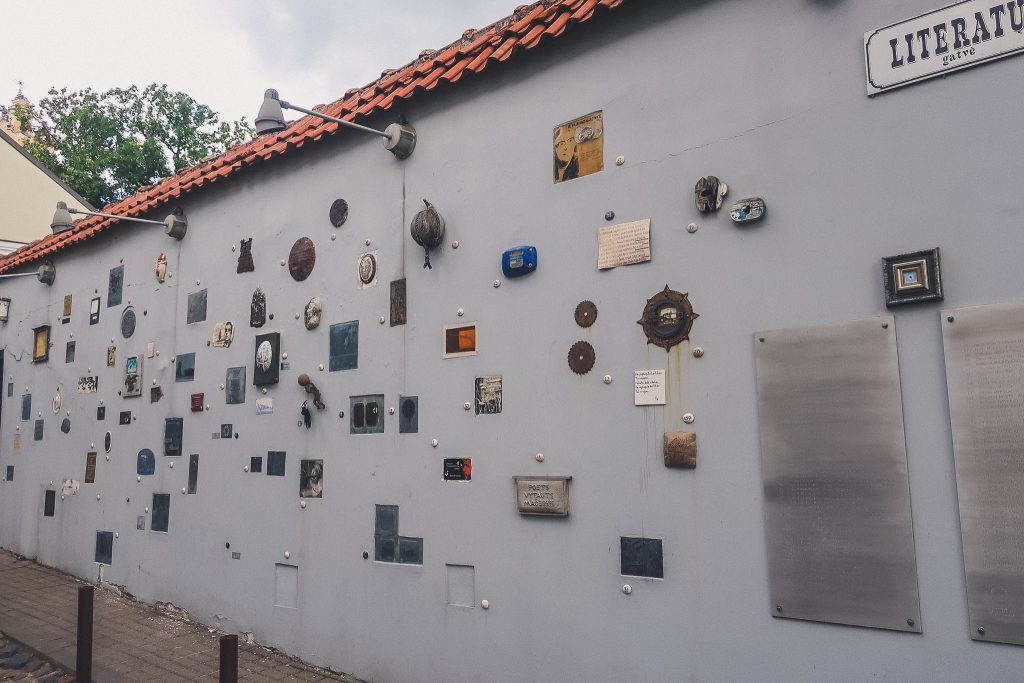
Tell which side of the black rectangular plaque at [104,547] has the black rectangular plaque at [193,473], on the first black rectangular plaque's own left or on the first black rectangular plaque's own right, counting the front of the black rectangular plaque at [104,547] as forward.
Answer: on the first black rectangular plaque's own left

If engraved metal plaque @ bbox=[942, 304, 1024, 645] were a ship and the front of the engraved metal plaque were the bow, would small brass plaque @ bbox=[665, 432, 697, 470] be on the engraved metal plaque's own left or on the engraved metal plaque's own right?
on the engraved metal plaque's own right

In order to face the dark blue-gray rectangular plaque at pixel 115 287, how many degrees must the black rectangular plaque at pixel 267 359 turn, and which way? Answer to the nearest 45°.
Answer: approximately 90° to its right

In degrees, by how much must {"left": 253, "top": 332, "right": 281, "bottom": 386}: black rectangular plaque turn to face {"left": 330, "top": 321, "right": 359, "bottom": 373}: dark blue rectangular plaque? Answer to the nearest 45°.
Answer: approximately 90° to its left

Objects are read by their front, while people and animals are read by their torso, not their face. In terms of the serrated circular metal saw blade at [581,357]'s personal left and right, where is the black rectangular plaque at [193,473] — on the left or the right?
on its right

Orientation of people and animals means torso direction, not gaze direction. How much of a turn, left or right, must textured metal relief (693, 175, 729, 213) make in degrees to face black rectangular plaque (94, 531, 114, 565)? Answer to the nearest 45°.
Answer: approximately 45° to its right

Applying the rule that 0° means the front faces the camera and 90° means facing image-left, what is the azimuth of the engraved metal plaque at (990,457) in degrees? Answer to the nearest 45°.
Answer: approximately 0°
